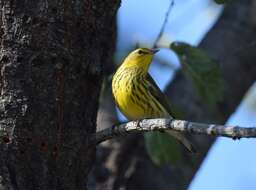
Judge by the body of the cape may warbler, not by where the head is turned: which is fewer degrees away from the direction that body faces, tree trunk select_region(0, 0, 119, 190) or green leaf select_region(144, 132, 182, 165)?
the tree trunk

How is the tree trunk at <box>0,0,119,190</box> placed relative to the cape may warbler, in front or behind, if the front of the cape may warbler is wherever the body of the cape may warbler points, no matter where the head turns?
in front

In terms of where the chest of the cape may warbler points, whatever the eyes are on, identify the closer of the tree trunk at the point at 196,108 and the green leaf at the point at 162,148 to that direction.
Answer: the green leaf

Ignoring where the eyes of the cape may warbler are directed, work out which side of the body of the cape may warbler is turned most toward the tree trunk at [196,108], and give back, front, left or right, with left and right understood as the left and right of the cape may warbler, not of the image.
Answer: back

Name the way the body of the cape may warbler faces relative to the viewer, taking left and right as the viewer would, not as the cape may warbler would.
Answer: facing the viewer and to the left of the viewer

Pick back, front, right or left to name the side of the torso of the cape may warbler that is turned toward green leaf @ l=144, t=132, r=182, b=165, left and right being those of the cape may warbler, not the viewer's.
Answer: back
